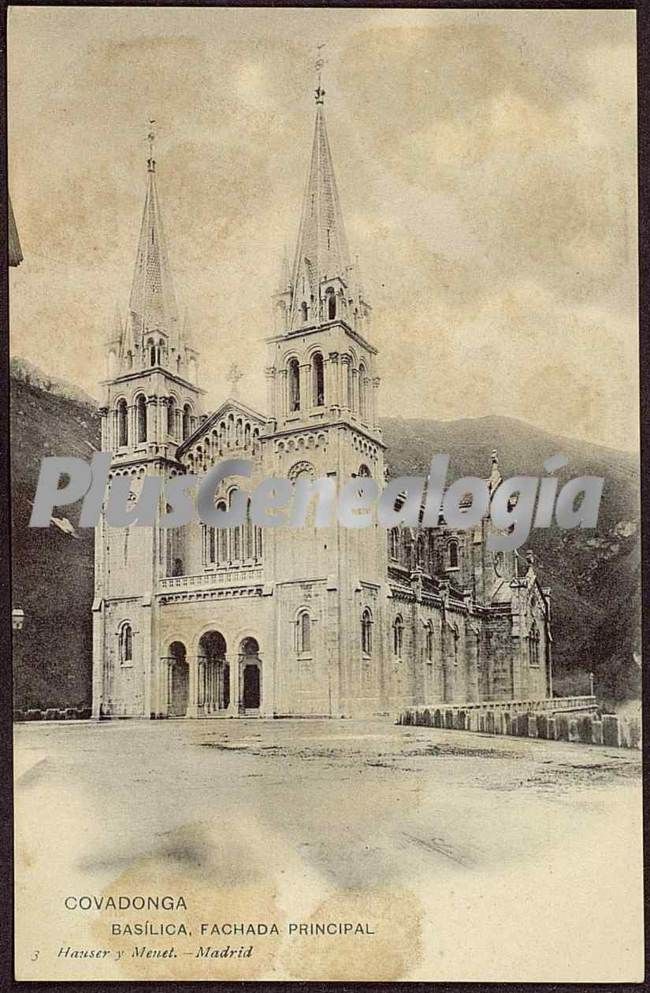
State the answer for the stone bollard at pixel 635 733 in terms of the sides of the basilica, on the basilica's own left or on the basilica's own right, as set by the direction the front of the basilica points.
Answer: on the basilica's own left

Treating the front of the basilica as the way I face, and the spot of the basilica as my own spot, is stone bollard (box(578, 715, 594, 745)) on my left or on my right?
on my left

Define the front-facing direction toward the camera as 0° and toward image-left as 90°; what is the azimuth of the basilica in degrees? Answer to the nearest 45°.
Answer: approximately 45°
